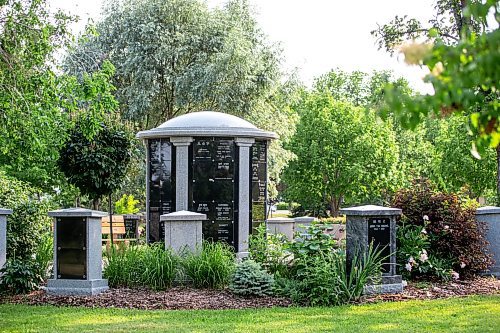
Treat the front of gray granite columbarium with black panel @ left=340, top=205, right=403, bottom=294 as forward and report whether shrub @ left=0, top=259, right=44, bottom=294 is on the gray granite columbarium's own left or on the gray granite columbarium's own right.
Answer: on the gray granite columbarium's own right

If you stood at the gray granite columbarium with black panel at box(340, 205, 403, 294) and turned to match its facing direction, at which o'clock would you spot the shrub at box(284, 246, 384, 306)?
The shrub is roughly at 3 o'clock from the gray granite columbarium with black panel.

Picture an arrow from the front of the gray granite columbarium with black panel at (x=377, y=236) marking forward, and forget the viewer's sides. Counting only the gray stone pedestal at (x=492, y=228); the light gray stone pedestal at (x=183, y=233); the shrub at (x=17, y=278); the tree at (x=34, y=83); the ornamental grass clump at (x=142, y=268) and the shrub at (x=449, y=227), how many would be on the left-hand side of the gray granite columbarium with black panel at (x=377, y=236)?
2

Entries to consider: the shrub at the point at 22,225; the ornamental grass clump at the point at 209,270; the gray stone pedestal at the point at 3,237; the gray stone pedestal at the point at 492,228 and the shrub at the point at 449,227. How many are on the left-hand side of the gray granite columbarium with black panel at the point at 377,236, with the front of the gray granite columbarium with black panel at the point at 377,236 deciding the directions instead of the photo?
2

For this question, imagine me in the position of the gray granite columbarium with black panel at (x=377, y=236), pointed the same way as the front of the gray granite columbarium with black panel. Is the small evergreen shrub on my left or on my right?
on my right

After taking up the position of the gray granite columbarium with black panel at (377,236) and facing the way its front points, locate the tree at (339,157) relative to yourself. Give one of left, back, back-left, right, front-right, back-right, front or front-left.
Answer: back-left

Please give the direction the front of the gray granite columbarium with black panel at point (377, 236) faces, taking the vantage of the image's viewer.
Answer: facing the viewer and to the right of the viewer

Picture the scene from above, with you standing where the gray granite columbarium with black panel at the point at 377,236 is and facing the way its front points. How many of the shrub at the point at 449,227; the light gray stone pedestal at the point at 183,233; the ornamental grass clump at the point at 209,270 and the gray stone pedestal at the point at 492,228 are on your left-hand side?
2

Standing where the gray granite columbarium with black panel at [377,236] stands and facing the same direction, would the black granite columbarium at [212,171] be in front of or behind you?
behind

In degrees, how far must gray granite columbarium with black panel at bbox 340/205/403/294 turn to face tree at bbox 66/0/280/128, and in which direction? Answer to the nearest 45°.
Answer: approximately 180°

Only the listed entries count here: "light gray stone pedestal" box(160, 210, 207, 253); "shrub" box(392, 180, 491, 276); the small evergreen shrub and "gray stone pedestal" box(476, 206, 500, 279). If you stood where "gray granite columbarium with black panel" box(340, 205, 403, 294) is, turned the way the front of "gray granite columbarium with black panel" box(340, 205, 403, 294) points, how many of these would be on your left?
2

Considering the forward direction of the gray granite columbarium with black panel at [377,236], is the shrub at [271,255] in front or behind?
behind
